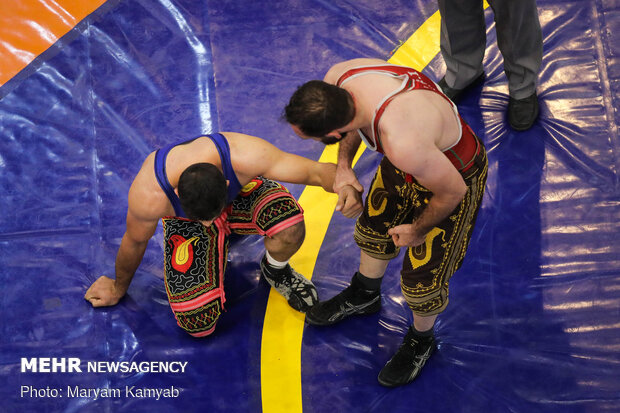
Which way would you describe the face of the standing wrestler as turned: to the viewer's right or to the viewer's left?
to the viewer's left
